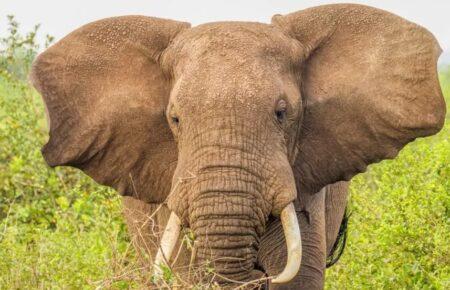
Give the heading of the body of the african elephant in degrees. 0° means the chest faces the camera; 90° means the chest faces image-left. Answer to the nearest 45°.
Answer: approximately 0°
